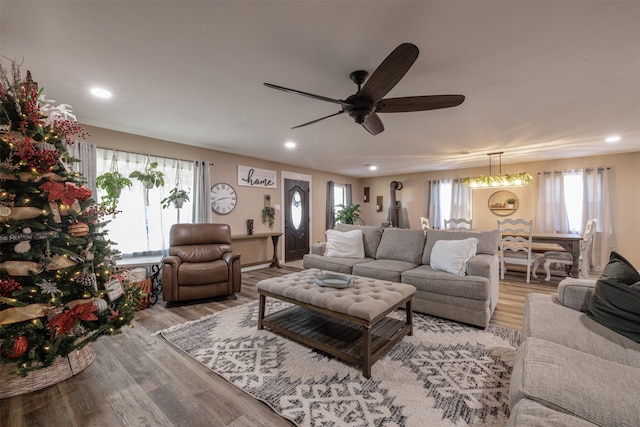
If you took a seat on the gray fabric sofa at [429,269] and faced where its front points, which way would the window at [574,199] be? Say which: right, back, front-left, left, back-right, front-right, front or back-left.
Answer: back

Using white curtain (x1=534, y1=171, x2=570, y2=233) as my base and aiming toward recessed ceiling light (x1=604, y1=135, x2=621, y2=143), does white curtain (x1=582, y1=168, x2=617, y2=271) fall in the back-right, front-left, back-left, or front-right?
front-left

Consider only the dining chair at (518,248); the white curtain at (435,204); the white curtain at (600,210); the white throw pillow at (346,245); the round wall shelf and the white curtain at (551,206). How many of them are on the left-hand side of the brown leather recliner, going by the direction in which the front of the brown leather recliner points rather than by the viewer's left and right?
6

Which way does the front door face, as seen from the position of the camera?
facing the viewer and to the right of the viewer

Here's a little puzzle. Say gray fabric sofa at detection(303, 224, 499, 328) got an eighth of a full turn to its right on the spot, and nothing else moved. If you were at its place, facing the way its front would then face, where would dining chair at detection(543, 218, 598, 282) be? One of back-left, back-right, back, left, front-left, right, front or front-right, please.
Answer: back-right

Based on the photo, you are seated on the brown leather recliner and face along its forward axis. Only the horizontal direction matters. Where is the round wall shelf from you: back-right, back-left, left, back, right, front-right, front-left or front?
left

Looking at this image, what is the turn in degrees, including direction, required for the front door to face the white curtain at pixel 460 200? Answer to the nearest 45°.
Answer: approximately 45° to its left

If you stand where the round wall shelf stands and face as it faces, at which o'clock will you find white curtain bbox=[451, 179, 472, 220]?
The white curtain is roughly at 3 o'clock from the round wall shelf.

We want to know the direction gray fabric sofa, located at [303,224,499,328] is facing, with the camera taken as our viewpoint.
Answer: facing the viewer and to the left of the viewer

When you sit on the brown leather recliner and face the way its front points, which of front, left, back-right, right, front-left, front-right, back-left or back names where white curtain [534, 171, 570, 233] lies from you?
left

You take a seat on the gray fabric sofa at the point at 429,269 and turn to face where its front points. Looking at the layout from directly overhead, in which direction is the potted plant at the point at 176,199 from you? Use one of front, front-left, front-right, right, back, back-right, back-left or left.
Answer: front-right

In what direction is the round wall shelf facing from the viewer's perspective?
toward the camera

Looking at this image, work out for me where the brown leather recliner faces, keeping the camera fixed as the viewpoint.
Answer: facing the viewer

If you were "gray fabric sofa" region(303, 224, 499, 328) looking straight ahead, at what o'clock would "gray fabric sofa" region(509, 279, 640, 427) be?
"gray fabric sofa" region(509, 279, 640, 427) is roughly at 10 o'clock from "gray fabric sofa" region(303, 224, 499, 328).

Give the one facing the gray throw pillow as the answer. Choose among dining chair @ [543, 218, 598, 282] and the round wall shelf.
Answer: the round wall shelf

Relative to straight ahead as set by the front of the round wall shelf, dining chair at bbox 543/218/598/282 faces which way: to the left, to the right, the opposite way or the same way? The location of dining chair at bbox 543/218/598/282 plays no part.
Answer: to the right

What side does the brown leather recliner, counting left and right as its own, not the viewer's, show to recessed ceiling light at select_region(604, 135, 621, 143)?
left

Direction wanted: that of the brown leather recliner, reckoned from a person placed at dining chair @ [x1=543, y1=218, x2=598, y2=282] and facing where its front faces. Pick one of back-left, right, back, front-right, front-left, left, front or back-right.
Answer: front-left

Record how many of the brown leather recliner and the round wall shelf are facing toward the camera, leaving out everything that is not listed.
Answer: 2

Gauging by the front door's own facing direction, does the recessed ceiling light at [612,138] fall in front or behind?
in front

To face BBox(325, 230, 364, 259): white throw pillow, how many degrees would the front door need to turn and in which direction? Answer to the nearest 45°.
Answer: approximately 45° to its right

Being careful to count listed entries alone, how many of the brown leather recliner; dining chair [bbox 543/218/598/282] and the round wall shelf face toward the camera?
2

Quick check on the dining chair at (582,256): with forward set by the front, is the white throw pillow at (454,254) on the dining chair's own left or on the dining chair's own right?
on the dining chair's own left
